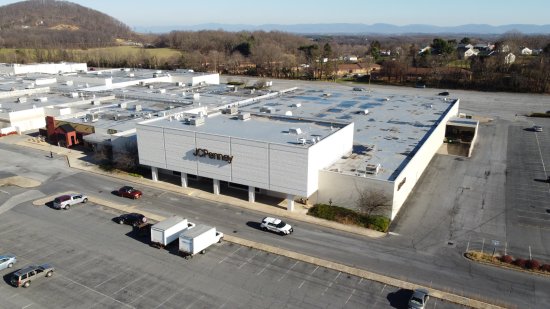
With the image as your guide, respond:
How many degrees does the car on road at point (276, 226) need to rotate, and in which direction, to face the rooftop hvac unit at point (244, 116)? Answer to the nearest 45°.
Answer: approximately 135° to its left

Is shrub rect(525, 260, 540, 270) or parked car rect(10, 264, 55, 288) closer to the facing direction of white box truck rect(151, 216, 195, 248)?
the shrub

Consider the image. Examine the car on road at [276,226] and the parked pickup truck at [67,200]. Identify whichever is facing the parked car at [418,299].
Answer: the car on road

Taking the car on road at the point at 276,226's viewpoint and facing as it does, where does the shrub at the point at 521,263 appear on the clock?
The shrub is roughly at 11 o'clock from the car on road.

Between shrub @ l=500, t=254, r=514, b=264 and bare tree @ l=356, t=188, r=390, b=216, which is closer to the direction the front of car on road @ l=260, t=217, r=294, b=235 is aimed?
the shrub

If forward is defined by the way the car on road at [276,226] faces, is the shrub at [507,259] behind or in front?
in front

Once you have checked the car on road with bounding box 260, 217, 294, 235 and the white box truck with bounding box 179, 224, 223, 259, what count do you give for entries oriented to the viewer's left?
0

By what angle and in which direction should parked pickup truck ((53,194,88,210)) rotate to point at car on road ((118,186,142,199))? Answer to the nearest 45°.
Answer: approximately 45° to its right

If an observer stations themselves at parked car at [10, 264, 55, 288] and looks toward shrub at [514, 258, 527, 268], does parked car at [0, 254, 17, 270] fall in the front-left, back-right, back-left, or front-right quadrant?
back-left
